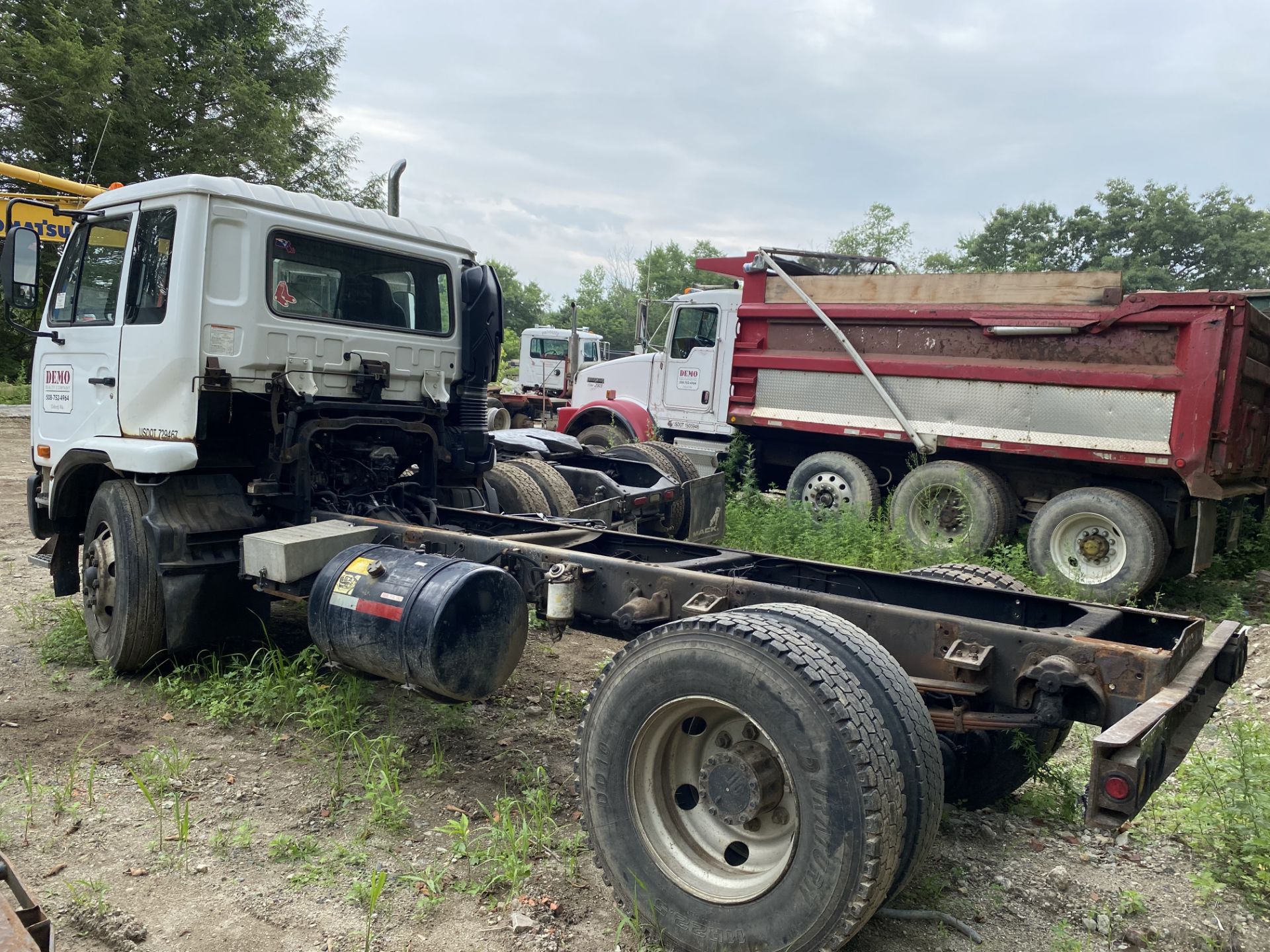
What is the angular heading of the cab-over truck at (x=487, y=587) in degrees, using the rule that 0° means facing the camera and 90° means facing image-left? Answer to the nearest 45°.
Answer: approximately 135°

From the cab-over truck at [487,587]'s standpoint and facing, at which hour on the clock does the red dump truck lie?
The red dump truck is roughly at 3 o'clock from the cab-over truck.

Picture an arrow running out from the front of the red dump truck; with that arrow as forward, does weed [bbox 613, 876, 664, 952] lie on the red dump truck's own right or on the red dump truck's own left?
on the red dump truck's own left

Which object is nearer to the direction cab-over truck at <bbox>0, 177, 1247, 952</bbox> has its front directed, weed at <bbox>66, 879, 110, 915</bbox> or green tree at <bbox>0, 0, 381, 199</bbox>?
the green tree

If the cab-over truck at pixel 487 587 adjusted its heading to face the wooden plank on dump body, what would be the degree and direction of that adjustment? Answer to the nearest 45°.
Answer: approximately 90° to its right

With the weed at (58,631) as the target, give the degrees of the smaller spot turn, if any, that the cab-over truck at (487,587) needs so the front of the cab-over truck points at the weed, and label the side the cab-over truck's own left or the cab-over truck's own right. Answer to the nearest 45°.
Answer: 0° — it already faces it

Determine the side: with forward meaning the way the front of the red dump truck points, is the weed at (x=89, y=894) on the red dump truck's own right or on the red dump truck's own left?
on the red dump truck's own left

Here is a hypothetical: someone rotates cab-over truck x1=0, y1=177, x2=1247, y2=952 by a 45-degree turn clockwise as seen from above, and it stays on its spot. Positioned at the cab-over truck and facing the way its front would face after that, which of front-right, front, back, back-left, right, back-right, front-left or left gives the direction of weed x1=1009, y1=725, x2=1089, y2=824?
right

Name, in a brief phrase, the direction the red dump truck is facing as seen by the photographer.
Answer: facing away from the viewer and to the left of the viewer
